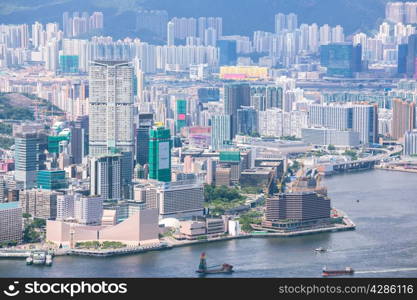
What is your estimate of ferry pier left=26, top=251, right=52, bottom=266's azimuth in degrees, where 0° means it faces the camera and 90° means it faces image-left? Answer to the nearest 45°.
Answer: approximately 90°
